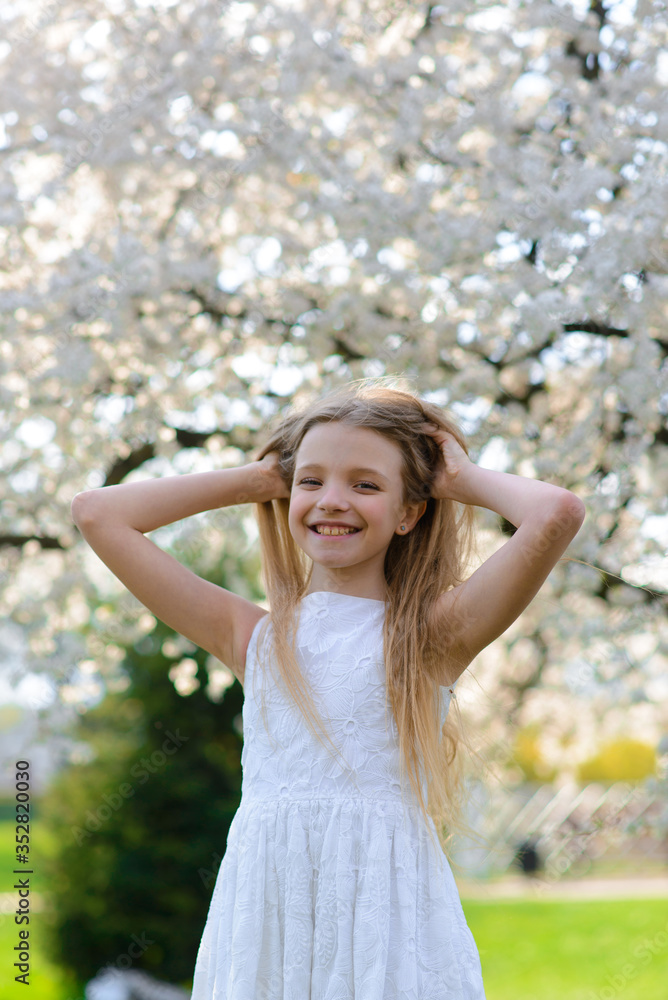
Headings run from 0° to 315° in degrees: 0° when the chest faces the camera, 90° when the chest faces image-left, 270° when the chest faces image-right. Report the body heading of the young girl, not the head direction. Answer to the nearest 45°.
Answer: approximately 0°
